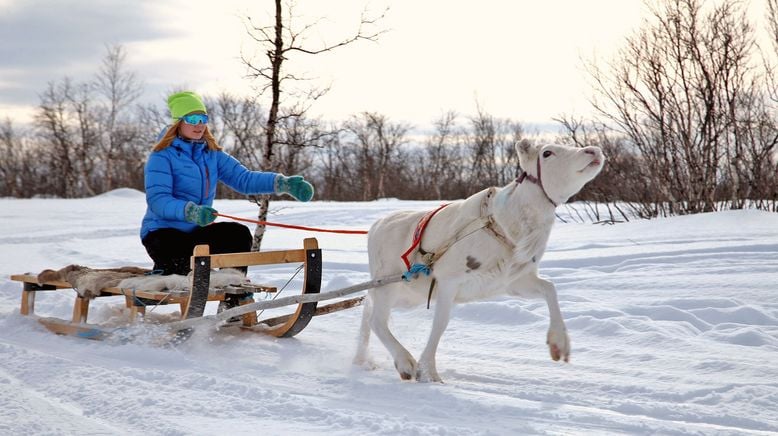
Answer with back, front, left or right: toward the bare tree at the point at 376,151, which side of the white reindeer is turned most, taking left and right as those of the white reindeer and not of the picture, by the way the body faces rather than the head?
left

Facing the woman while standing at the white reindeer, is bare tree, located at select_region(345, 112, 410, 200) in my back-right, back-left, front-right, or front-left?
front-right

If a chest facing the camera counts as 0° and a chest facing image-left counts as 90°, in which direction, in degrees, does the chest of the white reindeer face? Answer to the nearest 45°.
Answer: approximately 270°

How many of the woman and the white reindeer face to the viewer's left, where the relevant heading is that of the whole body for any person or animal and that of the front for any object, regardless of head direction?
0

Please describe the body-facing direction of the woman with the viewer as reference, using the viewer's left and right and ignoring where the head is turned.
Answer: facing the viewer and to the right of the viewer

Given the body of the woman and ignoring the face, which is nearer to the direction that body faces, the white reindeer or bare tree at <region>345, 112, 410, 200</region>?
the white reindeer

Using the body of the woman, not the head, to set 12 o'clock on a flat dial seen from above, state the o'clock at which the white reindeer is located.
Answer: The white reindeer is roughly at 12 o'clock from the woman.

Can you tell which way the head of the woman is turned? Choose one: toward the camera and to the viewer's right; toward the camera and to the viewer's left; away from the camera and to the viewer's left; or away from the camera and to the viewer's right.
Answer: toward the camera and to the viewer's right
